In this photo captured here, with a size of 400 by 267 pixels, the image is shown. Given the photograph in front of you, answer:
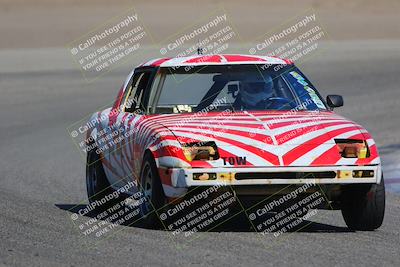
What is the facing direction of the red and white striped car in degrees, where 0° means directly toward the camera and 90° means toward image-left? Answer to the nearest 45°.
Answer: approximately 315°
